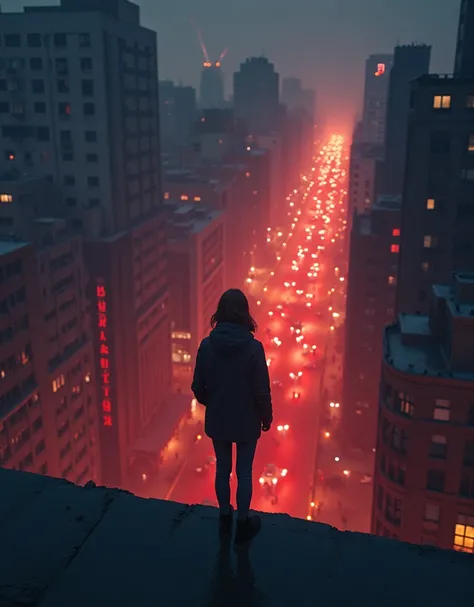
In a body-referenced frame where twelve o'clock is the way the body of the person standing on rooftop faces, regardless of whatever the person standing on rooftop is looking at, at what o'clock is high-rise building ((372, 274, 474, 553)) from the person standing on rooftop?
The high-rise building is roughly at 1 o'clock from the person standing on rooftop.

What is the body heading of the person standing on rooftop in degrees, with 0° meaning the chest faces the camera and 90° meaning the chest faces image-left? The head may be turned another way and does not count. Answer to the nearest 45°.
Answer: approximately 180°

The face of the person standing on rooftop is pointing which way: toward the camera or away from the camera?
away from the camera
